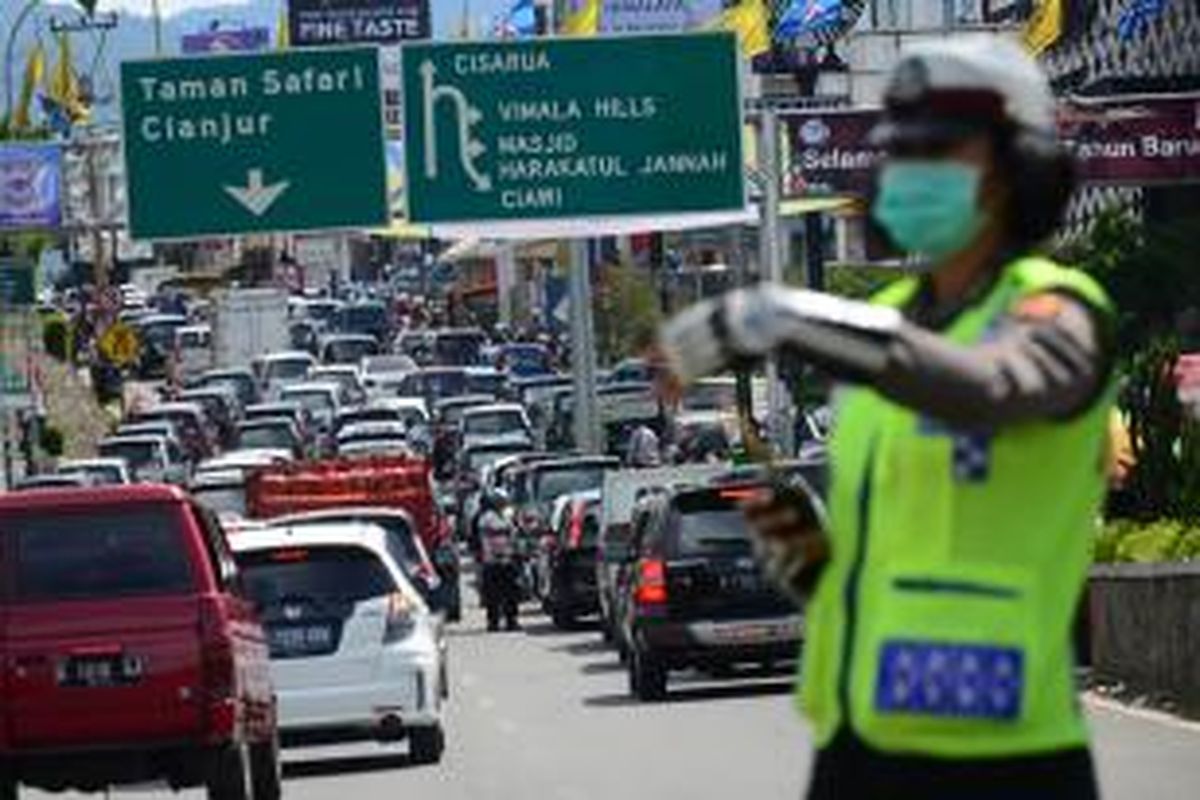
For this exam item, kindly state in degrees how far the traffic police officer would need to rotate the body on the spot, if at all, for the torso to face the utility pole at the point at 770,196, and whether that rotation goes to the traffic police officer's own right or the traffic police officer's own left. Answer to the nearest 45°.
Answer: approximately 135° to the traffic police officer's own right

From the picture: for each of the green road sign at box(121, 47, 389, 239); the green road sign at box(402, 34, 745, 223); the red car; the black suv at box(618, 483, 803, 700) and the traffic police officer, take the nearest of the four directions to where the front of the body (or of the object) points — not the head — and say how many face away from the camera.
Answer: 2

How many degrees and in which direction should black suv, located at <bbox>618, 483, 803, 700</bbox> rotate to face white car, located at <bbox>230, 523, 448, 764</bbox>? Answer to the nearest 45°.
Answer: approximately 135° to its left

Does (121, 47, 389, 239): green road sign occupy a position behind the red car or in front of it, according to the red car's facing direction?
in front

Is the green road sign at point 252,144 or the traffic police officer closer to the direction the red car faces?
the green road sign

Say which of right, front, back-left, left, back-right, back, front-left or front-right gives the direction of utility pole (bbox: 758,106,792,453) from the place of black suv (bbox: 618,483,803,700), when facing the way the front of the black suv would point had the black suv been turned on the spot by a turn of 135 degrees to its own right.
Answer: back-left

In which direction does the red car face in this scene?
away from the camera

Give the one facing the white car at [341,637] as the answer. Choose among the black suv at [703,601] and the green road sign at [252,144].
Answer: the green road sign

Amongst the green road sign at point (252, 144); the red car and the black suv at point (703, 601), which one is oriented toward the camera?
the green road sign

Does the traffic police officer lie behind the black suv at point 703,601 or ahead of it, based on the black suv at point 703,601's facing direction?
behind

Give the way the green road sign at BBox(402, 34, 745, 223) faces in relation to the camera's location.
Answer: facing the viewer

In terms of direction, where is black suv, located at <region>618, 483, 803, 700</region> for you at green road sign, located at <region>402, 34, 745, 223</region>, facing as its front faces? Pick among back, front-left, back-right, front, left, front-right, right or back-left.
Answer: front

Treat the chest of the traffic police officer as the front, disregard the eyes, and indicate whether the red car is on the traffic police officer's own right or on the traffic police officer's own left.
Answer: on the traffic police officer's own right

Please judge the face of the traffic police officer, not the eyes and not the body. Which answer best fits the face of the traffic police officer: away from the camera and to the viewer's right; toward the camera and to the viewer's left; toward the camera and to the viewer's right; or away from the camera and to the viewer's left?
toward the camera and to the viewer's left

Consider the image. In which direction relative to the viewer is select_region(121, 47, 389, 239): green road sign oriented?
toward the camera

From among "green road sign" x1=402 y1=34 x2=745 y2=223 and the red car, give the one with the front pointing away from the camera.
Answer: the red car

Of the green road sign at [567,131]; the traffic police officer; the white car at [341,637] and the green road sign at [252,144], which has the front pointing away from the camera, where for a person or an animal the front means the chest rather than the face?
the white car

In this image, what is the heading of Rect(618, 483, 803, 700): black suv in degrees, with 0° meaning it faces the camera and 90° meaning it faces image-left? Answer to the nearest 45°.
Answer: approximately 180°
